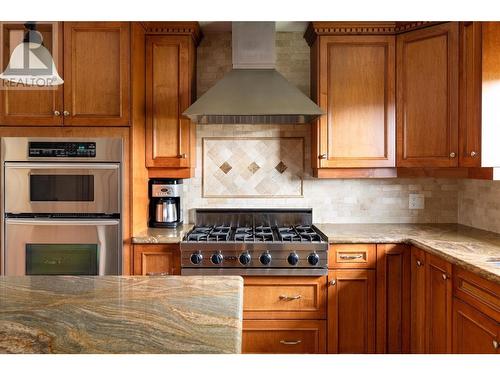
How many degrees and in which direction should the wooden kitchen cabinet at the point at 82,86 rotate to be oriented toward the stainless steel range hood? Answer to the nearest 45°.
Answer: approximately 90° to its left

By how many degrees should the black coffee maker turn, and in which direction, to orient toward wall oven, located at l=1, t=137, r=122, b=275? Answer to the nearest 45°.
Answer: approximately 45° to its right

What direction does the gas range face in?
toward the camera

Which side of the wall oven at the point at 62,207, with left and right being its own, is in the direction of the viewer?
front

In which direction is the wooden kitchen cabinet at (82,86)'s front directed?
toward the camera

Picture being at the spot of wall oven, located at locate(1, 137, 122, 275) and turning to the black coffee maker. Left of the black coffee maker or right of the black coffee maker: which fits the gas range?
right

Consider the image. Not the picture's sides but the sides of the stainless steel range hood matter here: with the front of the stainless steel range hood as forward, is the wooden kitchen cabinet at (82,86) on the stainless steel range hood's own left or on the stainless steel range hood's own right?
on the stainless steel range hood's own right

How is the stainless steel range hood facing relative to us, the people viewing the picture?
facing the viewer

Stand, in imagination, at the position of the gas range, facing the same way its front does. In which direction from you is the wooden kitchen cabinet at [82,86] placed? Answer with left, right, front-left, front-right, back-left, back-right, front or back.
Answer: right

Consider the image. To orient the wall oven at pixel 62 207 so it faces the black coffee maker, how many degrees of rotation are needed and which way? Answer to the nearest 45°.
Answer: approximately 90° to its left

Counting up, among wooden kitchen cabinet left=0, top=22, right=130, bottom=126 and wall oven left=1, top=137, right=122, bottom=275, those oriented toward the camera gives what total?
2
